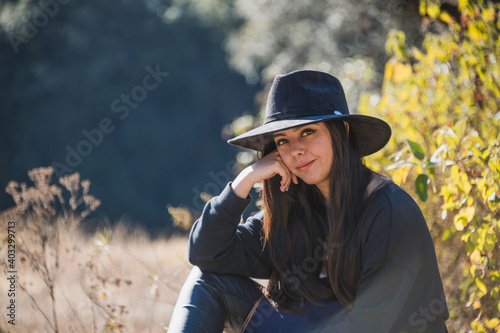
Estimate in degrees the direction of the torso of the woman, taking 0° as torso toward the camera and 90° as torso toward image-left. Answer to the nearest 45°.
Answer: approximately 45°

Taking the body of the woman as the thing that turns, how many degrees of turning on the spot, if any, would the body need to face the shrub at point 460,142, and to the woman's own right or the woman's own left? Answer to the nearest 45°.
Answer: approximately 180°

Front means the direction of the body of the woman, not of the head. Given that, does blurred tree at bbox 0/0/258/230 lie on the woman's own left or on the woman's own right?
on the woman's own right

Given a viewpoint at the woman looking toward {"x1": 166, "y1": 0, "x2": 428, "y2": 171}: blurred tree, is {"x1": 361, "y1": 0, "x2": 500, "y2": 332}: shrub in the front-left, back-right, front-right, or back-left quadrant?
front-right

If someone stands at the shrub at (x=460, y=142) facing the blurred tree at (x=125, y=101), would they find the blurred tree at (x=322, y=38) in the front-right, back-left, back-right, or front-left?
front-right

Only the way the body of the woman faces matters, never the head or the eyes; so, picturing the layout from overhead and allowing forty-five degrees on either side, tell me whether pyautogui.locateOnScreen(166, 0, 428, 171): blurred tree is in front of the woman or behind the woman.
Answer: behind
